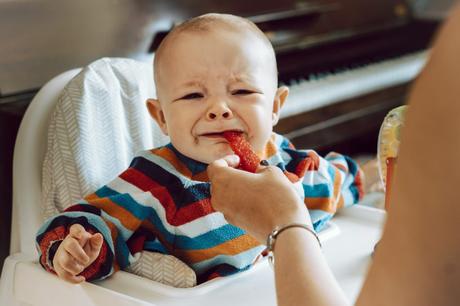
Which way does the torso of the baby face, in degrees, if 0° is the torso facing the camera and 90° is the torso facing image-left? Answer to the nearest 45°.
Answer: approximately 0°

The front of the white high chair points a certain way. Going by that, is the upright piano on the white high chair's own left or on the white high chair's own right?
on the white high chair's own left

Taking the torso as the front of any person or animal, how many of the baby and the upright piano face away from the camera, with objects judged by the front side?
0

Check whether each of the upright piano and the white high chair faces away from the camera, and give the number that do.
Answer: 0

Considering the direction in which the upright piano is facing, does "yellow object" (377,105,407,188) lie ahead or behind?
ahead

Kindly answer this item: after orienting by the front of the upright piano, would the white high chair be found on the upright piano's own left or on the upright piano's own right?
on the upright piano's own right

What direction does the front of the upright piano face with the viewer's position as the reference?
facing the viewer and to the right of the viewer

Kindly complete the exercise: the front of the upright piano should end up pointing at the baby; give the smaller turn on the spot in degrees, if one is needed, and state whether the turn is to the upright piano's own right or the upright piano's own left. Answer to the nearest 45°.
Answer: approximately 45° to the upright piano's own right
